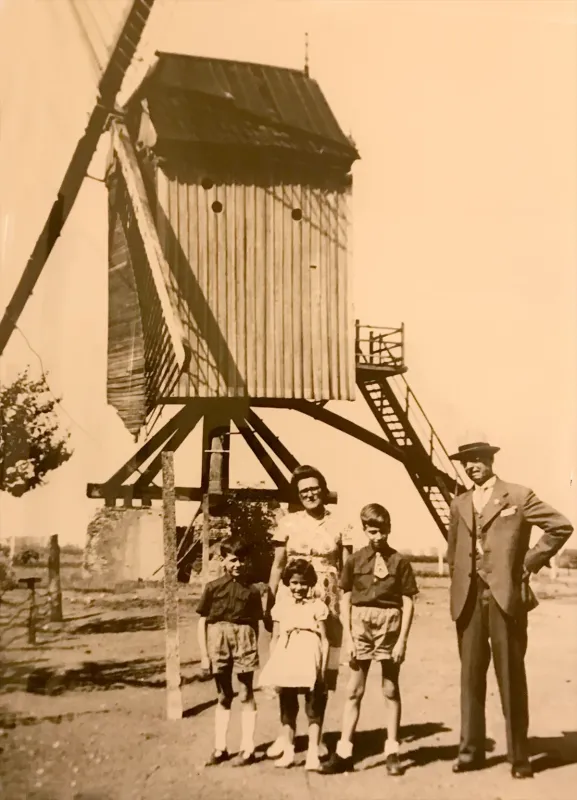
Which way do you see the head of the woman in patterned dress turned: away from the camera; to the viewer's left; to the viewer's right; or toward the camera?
toward the camera

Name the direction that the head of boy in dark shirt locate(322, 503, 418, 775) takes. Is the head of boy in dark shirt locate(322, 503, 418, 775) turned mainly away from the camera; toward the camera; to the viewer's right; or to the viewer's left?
toward the camera

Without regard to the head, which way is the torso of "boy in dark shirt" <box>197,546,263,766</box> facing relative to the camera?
toward the camera

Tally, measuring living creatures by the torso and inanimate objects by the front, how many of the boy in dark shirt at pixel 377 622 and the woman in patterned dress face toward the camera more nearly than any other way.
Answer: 2

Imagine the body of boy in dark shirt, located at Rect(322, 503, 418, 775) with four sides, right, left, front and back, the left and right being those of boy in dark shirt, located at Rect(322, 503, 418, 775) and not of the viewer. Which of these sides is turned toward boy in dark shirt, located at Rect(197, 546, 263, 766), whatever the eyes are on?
right

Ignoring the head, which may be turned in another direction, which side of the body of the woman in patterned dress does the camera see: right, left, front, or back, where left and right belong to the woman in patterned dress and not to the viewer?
front

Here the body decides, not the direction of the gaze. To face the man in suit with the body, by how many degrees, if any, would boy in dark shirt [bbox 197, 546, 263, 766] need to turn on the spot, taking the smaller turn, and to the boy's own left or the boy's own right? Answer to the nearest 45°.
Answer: approximately 90° to the boy's own left

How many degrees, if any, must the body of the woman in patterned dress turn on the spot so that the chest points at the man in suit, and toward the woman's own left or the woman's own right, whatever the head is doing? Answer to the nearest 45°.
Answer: approximately 90° to the woman's own left

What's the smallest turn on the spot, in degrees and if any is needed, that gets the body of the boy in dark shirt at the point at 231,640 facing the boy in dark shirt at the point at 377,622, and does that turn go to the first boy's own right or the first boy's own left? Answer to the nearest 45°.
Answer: approximately 90° to the first boy's own left

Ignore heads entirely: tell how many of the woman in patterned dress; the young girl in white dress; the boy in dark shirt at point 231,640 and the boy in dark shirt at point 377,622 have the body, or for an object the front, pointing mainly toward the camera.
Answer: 4

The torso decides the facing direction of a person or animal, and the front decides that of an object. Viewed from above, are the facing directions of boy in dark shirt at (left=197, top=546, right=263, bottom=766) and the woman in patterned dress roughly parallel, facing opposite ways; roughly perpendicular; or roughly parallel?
roughly parallel
